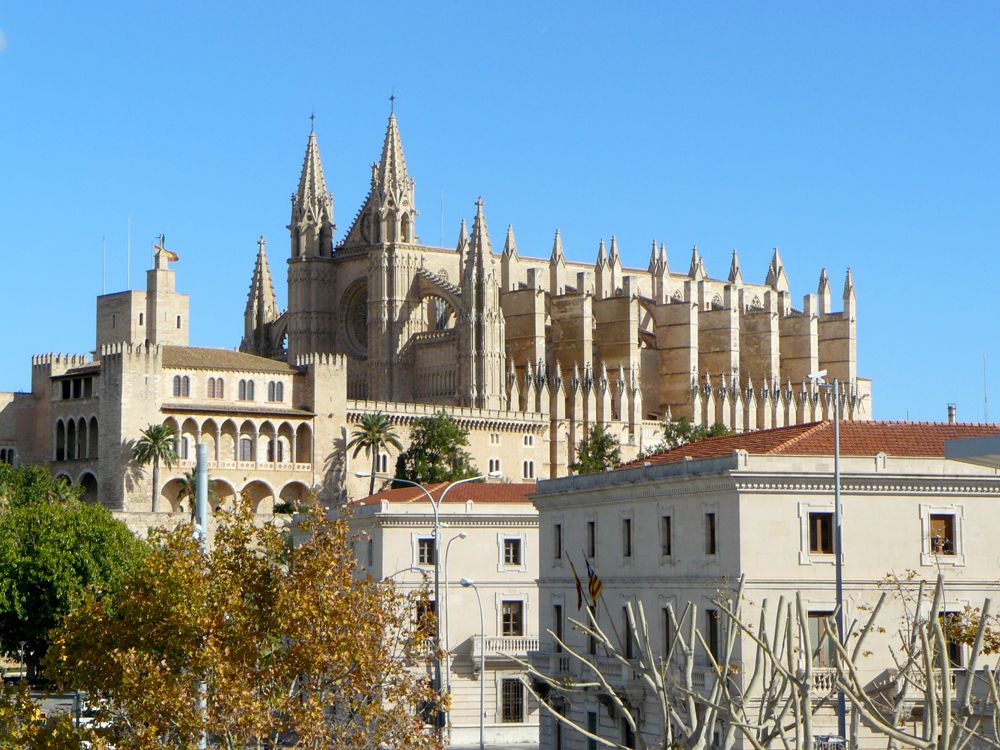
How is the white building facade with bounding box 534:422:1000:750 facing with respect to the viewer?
toward the camera

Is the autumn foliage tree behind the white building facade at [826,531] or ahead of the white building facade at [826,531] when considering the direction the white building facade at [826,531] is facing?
ahead
